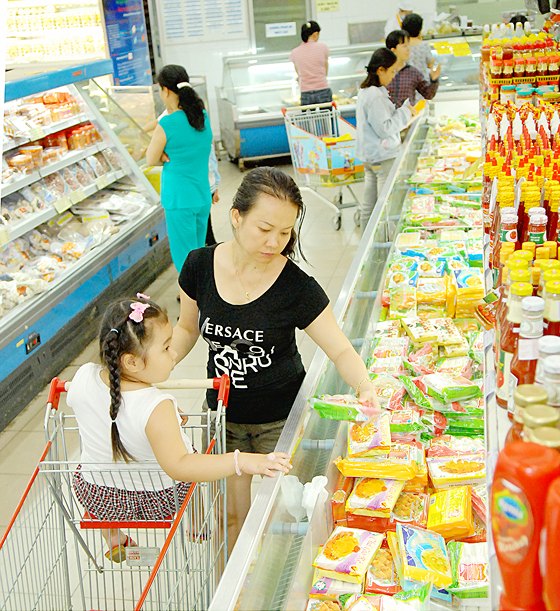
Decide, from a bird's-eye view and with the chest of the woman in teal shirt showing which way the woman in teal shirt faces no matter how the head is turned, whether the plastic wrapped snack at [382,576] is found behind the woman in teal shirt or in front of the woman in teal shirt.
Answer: behind

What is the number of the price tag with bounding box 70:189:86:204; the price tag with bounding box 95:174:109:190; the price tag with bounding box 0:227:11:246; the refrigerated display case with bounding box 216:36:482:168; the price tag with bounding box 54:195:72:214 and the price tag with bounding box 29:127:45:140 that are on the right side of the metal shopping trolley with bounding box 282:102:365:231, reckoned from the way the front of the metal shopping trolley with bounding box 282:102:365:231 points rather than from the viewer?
5

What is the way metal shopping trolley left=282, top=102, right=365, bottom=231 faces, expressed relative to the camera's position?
facing the viewer and to the right of the viewer

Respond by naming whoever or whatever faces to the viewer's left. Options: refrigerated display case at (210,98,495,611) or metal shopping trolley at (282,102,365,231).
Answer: the refrigerated display case

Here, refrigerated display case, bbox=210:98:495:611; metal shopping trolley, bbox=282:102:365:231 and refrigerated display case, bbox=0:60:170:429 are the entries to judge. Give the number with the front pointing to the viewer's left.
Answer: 1

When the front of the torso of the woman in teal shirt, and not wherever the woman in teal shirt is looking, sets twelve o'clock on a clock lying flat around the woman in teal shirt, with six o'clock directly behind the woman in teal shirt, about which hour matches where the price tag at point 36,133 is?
The price tag is roughly at 11 o'clock from the woman in teal shirt.

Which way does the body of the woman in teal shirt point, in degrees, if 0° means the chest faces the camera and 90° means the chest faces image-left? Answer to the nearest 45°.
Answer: approximately 135°

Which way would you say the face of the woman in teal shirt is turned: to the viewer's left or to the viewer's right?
to the viewer's left

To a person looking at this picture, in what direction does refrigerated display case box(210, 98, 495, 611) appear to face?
facing to the left of the viewer

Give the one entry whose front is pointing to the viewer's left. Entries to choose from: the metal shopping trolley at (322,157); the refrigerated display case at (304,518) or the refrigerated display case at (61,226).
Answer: the refrigerated display case at (304,518)

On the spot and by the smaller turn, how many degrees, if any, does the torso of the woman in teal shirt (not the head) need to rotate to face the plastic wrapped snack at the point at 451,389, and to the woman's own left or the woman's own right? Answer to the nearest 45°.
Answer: approximately 135° to the woman's own left

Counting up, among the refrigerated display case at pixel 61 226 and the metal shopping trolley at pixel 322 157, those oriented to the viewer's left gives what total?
0

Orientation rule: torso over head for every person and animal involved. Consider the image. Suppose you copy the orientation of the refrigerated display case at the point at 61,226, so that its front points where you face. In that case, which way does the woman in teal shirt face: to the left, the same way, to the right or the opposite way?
the opposite way

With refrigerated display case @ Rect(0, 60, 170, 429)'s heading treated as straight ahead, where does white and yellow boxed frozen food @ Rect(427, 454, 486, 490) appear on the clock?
The white and yellow boxed frozen food is roughly at 1 o'clock from the refrigerated display case.

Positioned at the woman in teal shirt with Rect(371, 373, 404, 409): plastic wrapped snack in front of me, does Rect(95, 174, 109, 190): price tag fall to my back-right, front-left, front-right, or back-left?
back-right

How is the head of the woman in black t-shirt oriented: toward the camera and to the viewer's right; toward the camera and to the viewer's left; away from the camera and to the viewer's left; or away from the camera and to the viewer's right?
toward the camera and to the viewer's right
